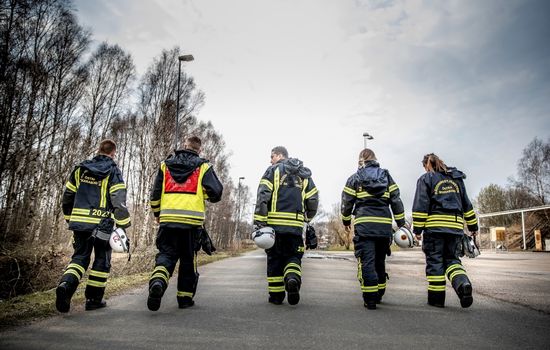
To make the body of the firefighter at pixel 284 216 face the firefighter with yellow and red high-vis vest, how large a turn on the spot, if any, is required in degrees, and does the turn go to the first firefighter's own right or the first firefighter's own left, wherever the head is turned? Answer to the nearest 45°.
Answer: approximately 90° to the first firefighter's own left

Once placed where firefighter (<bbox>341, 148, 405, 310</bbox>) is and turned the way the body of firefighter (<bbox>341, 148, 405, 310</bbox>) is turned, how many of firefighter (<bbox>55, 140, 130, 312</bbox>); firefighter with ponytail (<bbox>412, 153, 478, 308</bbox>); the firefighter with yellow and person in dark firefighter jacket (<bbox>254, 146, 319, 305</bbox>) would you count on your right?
1

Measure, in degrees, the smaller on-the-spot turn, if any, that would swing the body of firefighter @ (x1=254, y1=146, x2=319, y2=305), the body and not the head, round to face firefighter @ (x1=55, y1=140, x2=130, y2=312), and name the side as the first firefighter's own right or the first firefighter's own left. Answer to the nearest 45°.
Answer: approximately 90° to the first firefighter's own left

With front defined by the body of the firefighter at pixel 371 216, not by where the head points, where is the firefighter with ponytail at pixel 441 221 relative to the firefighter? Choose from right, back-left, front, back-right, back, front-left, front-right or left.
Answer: right

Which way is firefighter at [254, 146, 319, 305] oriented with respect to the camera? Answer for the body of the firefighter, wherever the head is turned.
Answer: away from the camera

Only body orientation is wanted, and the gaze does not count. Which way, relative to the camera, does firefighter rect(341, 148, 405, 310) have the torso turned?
away from the camera

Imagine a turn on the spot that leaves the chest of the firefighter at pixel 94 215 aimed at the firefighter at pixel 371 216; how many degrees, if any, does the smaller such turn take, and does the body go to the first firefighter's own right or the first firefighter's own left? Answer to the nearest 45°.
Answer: approximately 45° to the first firefighter's own right

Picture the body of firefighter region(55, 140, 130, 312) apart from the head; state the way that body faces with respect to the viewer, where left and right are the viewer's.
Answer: facing away from the viewer and to the right of the viewer

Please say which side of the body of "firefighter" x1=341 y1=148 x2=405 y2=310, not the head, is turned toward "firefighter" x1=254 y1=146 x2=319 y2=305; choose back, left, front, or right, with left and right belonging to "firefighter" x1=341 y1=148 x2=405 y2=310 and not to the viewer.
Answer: left

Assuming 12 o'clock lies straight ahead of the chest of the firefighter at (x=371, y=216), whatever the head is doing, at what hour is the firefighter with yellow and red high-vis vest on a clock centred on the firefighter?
The firefighter with yellow and red high-vis vest is roughly at 8 o'clock from the firefighter.

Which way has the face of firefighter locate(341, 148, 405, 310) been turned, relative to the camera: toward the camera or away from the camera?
away from the camera
